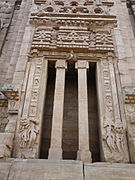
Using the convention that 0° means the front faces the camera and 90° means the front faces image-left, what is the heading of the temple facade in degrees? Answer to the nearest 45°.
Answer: approximately 0°
